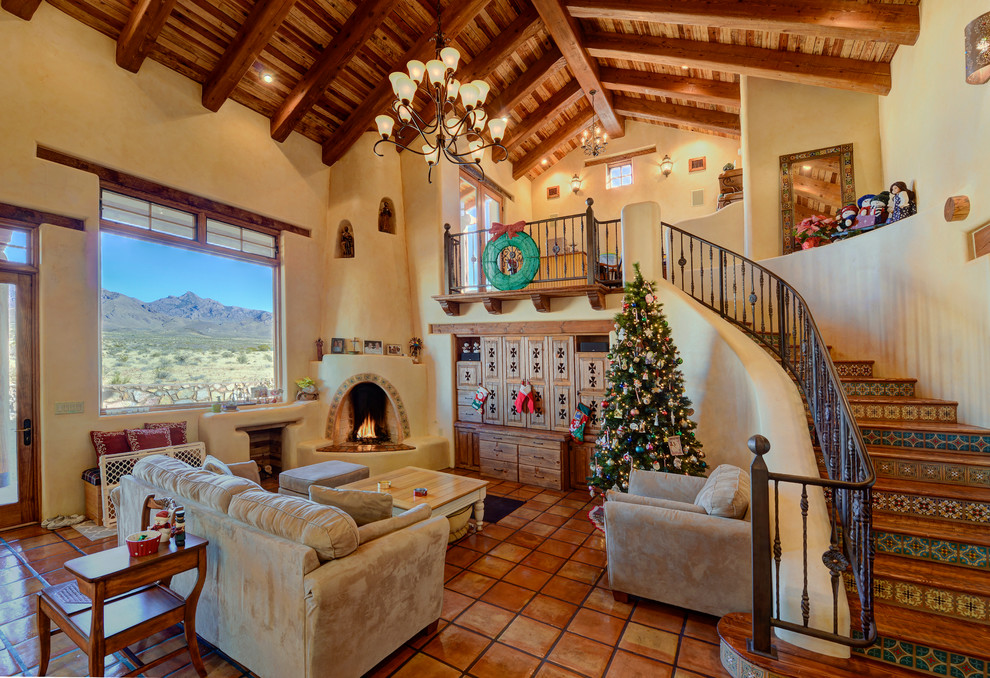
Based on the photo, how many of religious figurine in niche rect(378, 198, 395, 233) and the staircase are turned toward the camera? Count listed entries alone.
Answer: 2

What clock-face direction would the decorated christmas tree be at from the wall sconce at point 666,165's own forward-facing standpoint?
The decorated christmas tree is roughly at 12 o'clock from the wall sconce.

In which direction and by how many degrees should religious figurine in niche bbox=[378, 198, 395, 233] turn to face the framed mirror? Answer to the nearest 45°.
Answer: approximately 45° to its left

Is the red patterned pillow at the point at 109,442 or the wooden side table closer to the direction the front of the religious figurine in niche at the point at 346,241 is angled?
the wooden side table

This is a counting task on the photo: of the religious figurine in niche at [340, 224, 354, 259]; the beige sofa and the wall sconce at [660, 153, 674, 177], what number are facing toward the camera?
2

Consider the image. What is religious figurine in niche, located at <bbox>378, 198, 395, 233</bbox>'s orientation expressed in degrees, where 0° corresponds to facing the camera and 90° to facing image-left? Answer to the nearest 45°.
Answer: approximately 0°

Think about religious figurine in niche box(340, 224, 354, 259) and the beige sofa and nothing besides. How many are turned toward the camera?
1

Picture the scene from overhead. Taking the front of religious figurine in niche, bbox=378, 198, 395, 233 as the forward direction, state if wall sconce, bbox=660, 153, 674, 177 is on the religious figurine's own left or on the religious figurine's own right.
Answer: on the religious figurine's own left

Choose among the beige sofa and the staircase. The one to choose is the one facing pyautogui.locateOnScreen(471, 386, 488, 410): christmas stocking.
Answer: the beige sofa

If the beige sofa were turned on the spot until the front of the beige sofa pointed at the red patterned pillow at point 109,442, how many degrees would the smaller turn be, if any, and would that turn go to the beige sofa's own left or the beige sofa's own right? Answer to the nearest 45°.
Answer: approximately 90° to the beige sofa's own left

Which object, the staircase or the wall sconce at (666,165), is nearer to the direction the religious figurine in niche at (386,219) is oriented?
the staircase

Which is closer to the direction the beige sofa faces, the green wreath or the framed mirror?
the green wreath

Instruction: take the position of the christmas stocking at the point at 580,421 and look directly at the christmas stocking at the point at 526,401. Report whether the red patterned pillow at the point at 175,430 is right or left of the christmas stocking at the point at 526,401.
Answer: left
